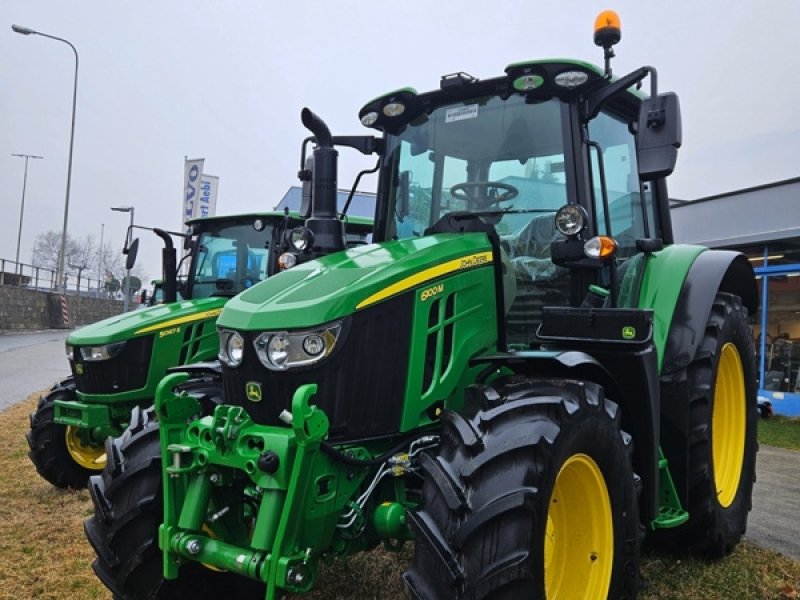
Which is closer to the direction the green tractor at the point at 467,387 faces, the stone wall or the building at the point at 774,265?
the stone wall

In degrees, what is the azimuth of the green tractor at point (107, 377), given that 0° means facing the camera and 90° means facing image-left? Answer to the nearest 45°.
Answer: approximately 45°

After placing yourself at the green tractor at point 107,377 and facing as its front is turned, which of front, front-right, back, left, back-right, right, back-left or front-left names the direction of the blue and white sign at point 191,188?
back-right

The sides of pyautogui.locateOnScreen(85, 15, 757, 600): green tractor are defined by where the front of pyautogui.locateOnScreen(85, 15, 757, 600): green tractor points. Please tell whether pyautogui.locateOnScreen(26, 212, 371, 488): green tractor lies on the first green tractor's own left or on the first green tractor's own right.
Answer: on the first green tractor's own right

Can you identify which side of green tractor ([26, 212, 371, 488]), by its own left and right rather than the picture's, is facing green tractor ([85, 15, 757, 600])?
left

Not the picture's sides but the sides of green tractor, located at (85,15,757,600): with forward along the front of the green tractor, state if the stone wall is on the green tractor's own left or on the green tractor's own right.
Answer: on the green tractor's own right

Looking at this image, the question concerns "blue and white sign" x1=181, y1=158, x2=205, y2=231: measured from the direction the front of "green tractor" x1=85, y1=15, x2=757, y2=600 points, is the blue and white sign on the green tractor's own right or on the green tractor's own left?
on the green tractor's own right

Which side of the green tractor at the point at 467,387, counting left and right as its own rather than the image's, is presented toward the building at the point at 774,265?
back

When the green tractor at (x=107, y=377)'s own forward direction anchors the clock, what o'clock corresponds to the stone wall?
The stone wall is roughly at 4 o'clock from the green tractor.
